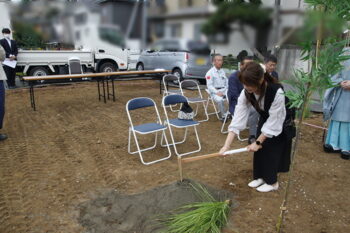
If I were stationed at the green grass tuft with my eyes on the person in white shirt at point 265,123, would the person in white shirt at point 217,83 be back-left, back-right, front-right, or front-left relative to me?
front-left

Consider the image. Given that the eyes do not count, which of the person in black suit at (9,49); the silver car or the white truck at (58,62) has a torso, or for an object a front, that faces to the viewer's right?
the white truck

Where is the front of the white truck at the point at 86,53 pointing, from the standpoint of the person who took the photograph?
facing to the right of the viewer

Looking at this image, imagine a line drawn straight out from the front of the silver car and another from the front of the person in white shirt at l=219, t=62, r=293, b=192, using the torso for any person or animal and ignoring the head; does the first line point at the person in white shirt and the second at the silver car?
no

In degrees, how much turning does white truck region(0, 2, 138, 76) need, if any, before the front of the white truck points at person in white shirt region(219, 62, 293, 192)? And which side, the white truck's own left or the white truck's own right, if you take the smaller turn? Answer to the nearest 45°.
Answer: approximately 90° to the white truck's own right

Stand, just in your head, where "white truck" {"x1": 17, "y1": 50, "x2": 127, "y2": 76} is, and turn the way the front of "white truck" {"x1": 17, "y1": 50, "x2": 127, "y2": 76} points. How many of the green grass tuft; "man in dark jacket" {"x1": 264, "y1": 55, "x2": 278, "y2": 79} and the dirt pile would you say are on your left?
0

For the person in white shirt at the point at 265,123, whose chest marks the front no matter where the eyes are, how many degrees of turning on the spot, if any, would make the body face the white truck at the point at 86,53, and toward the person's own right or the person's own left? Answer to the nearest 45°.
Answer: approximately 90° to the person's own right

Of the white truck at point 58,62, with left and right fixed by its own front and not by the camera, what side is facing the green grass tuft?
right

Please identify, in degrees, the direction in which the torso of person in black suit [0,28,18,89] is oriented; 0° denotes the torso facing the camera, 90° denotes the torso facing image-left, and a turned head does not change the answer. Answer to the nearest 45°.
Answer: approximately 0°

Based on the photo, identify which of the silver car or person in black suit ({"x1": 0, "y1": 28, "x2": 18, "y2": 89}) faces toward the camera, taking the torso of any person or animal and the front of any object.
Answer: the person in black suit

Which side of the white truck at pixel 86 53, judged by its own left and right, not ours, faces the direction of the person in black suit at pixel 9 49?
back

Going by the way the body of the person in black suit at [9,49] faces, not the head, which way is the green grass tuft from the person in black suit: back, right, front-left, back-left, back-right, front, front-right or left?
front

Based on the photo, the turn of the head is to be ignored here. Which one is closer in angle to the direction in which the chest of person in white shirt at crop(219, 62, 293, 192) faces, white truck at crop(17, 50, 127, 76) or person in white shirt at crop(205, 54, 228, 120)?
the white truck

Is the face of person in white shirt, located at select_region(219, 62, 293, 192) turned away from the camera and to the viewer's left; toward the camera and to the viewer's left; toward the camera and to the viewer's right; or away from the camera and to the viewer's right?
toward the camera and to the viewer's left

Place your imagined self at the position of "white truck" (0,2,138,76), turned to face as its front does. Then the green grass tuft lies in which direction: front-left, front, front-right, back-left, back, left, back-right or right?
right

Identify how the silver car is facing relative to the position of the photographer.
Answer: facing away from the viewer and to the left of the viewer
